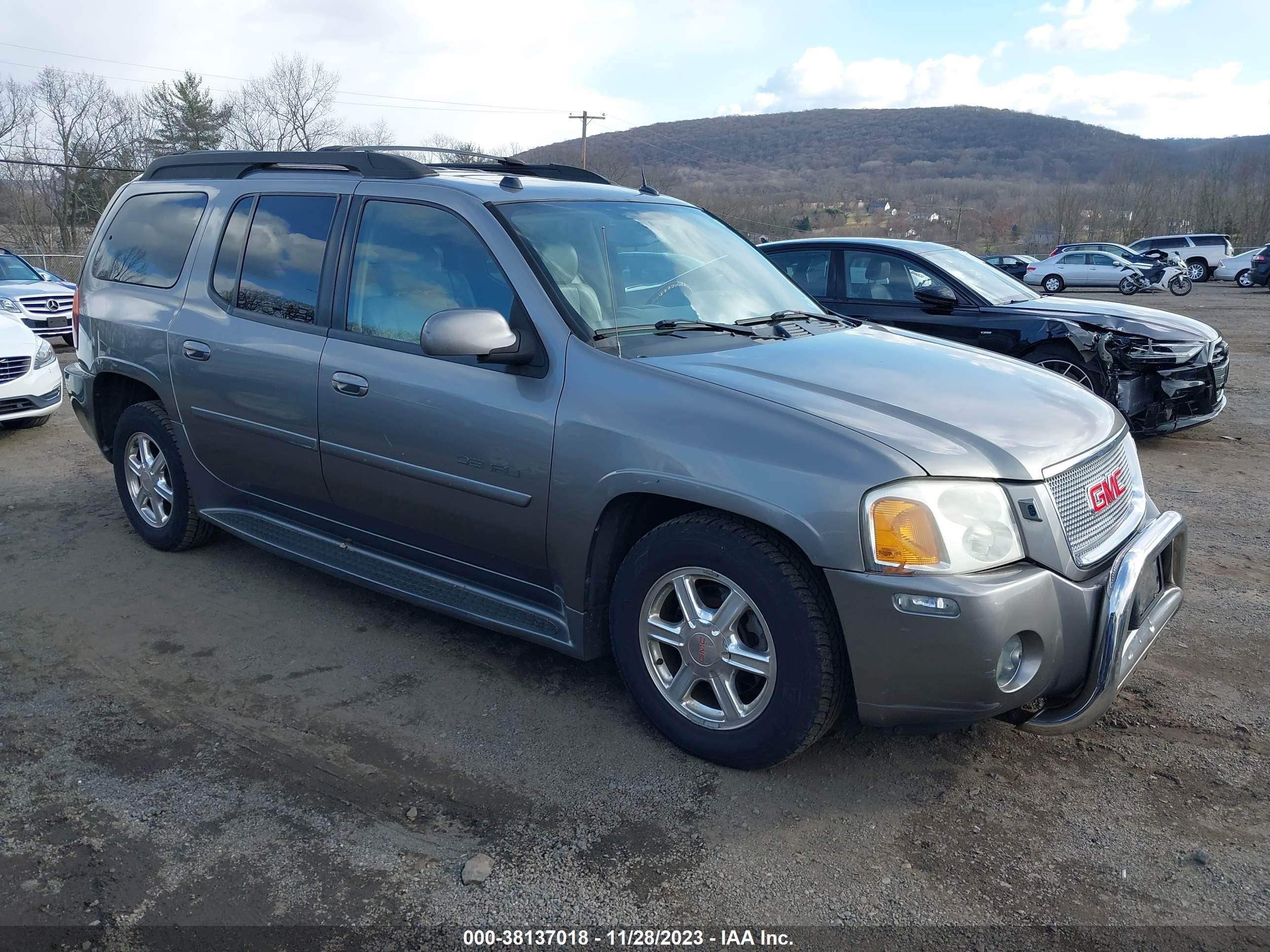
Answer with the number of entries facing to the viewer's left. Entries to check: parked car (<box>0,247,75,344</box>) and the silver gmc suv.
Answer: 0

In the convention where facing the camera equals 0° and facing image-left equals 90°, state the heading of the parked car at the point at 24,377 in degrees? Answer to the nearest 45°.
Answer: approximately 315°

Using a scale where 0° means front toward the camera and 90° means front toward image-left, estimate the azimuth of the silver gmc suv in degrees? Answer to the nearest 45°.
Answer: approximately 315°
